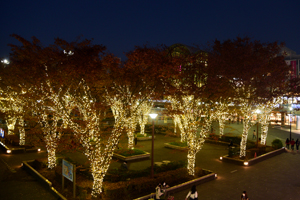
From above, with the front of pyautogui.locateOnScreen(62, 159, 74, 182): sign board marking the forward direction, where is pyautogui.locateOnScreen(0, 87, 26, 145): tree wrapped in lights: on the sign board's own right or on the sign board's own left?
on the sign board's own right

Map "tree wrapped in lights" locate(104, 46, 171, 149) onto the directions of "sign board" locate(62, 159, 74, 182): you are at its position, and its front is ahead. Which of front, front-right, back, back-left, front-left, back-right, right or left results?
back

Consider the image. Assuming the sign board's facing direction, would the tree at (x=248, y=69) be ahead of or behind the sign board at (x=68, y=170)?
behind

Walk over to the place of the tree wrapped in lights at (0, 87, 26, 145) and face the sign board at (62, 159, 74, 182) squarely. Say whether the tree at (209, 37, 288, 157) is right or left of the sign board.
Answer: left

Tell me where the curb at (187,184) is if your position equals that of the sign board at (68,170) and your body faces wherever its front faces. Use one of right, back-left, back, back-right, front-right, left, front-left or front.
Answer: back-left

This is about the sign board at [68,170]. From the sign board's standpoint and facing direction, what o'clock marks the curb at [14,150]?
The curb is roughly at 4 o'clock from the sign board.
